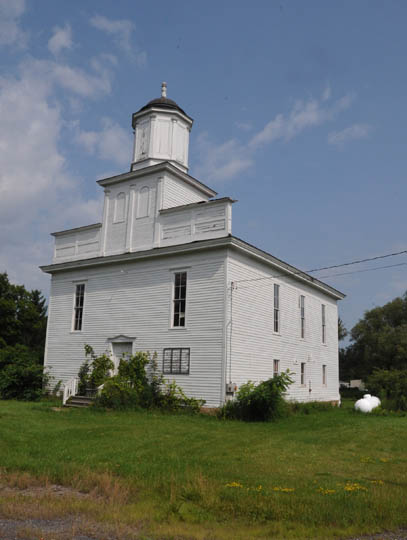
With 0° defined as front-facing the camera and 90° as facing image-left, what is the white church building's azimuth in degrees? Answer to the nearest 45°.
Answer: approximately 45°

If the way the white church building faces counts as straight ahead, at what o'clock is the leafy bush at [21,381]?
The leafy bush is roughly at 2 o'clock from the white church building.

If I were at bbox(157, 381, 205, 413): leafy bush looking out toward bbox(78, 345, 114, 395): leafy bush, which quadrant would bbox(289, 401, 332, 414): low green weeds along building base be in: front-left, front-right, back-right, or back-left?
back-right

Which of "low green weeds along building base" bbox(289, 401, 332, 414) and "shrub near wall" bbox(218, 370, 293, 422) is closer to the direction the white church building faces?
the shrub near wall

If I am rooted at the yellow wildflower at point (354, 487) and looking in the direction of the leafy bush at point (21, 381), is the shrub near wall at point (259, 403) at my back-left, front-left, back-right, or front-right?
front-right

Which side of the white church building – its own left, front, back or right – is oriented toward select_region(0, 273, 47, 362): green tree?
right

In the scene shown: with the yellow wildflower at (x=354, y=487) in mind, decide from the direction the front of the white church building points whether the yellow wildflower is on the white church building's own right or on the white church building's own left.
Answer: on the white church building's own left

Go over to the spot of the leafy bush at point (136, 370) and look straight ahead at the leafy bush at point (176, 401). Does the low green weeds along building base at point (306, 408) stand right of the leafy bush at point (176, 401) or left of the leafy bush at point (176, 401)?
left

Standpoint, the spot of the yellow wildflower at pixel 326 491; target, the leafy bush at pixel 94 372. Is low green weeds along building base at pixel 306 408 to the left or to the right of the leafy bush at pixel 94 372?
right

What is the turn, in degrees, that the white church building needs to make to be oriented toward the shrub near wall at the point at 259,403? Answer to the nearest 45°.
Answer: approximately 90° to its left

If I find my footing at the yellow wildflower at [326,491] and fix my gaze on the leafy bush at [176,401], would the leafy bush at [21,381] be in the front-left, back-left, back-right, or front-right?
front-left

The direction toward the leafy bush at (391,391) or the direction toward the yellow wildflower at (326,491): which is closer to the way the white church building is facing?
the yellow wildflower

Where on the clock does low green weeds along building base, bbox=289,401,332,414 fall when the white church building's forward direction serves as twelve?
The low green weeds along building base is roughly at 7 o'clock from the white church building.

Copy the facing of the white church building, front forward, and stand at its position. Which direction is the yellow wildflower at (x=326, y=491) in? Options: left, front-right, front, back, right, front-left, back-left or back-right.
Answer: front-left
